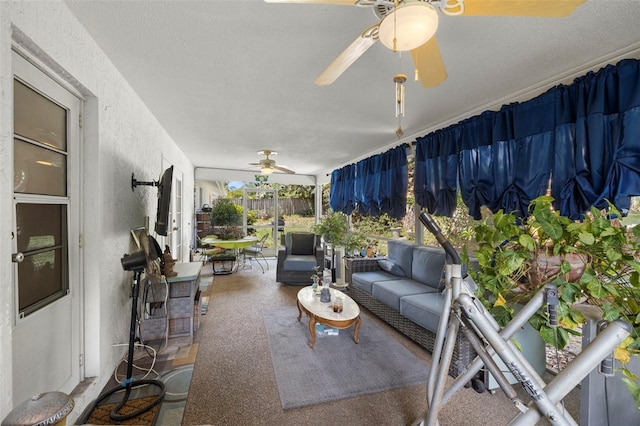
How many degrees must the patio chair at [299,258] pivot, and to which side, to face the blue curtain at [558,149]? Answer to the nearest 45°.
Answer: approximately 45° to its left

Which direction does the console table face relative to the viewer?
to the viewer's right

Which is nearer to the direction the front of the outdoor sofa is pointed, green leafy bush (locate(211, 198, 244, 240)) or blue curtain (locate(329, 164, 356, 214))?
the green leafy bush

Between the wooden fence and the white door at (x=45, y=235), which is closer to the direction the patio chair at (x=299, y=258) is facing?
the white door

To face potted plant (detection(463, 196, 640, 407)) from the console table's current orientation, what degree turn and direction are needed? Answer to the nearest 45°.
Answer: approximately 45° to its right

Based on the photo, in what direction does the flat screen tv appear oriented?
to the viewer's right

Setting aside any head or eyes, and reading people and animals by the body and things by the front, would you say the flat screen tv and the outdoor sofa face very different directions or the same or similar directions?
very different directions

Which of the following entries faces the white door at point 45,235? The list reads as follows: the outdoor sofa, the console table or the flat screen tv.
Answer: the outdoor sofa

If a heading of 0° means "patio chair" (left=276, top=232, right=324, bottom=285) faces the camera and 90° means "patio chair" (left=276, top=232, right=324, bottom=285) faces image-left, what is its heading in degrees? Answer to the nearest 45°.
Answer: approximately 0°

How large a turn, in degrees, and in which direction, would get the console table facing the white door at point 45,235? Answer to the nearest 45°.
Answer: approximately 135° to its right
